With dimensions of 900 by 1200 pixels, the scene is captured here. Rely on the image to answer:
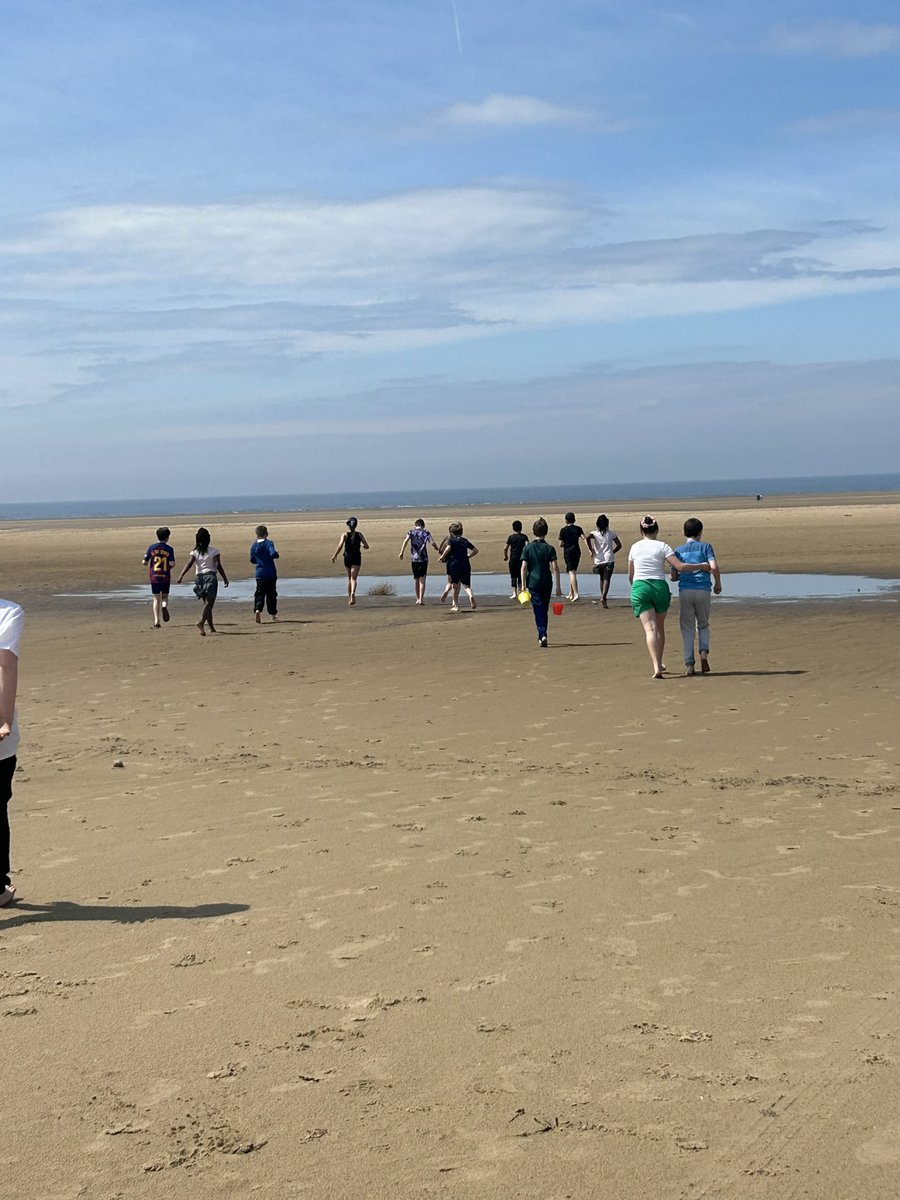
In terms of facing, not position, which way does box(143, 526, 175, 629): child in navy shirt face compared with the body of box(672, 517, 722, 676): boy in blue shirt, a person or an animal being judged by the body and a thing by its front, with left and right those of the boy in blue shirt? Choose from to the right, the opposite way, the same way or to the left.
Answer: the same way

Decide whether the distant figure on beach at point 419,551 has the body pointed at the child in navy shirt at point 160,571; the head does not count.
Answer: no

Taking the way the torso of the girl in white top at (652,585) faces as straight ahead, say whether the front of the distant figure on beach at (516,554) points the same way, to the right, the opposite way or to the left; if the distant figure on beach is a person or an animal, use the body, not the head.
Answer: the same way

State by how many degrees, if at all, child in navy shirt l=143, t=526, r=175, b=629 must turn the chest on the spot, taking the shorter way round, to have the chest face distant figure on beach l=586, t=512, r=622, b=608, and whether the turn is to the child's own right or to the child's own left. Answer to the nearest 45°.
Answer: approximately 90° to the child's own right

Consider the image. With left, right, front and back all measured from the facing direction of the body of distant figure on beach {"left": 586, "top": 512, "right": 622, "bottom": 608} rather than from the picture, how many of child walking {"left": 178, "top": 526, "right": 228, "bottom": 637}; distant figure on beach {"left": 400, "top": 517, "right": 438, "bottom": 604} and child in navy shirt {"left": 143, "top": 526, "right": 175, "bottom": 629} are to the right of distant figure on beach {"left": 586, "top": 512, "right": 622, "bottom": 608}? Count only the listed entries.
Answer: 0

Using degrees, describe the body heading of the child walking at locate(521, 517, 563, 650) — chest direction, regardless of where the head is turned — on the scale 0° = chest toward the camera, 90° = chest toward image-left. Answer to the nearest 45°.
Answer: approximately 180°

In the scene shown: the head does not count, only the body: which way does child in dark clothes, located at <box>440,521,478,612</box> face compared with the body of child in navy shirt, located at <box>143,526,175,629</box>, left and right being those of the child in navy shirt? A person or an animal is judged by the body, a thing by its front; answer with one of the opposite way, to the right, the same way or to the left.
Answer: the same way

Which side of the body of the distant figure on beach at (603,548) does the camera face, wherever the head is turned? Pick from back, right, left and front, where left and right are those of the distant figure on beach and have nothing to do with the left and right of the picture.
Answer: back

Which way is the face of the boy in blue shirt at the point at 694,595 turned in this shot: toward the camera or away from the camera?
away from the camera

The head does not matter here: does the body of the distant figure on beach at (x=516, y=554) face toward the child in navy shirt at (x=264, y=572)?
no

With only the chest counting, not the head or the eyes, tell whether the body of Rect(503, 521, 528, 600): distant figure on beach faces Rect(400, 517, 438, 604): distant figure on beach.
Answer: no

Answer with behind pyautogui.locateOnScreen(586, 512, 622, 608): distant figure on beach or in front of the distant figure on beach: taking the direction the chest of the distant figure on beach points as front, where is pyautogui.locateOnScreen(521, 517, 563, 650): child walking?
behind

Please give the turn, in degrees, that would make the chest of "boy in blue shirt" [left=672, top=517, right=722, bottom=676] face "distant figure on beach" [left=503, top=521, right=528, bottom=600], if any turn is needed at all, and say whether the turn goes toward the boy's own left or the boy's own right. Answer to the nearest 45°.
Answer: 0° — they already face them

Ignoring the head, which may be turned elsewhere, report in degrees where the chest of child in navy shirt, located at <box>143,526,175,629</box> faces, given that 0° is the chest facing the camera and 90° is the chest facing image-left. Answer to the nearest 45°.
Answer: approximately 180°

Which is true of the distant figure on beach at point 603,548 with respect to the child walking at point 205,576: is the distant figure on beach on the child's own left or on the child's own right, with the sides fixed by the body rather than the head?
on the child's own right

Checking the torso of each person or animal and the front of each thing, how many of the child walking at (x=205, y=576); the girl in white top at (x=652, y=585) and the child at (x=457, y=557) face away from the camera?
3

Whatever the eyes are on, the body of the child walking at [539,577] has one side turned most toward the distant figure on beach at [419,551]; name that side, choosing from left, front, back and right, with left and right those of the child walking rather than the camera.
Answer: front

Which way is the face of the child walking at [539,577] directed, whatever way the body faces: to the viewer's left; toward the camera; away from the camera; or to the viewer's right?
away from the camera

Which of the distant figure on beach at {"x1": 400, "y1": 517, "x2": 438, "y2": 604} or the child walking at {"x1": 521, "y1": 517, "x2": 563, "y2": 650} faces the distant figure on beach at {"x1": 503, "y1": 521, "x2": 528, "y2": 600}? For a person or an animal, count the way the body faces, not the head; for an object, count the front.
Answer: the child walking

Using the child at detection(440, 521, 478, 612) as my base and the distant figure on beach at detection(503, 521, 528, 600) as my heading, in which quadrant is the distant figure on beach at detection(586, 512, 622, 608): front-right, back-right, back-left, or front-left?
front-right

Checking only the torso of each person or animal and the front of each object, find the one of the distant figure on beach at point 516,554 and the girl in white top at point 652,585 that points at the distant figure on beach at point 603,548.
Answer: the girl in white top

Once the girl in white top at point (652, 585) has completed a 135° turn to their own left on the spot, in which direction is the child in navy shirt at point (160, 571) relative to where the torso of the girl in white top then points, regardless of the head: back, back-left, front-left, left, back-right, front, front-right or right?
right
